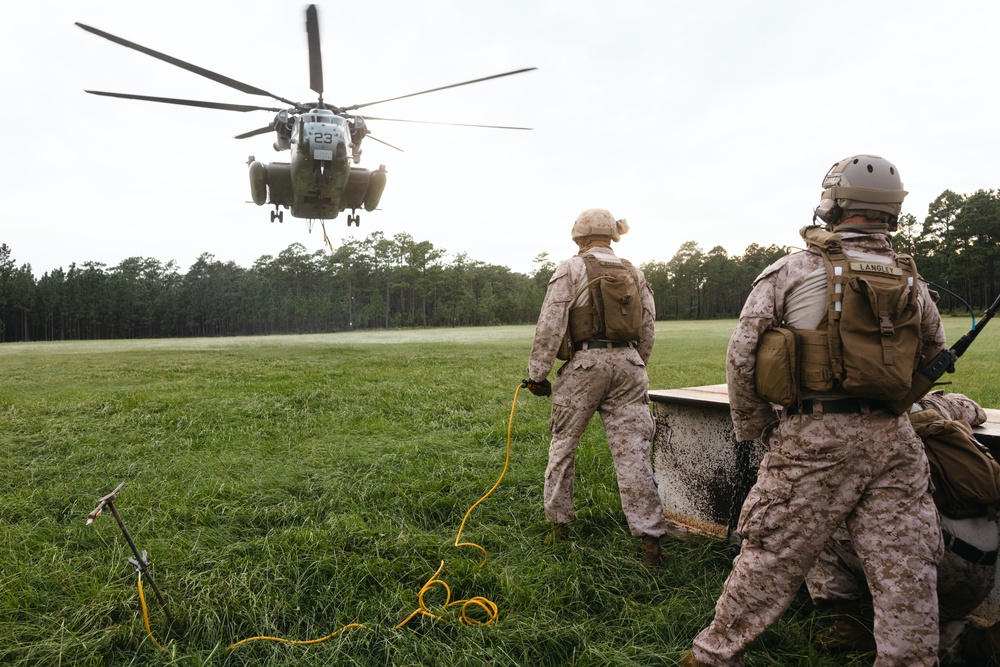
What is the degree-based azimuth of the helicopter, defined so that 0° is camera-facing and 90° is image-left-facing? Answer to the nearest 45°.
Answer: approximately 0°

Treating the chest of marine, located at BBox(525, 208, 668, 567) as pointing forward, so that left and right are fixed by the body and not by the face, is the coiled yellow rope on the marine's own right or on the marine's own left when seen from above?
on the marine's own left

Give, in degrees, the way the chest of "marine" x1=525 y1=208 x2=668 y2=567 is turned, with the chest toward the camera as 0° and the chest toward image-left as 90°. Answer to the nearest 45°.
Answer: approximately 135°

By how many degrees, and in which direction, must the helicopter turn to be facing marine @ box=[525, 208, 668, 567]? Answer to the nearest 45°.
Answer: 0° — it already faces them

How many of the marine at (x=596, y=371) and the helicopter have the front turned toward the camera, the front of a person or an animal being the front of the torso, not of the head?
1

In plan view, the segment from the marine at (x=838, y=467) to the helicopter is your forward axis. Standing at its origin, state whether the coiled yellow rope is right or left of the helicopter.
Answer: left

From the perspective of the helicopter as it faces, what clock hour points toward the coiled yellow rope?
The coiled yellow rope is roughly at 12 o'clock from the helicopter.

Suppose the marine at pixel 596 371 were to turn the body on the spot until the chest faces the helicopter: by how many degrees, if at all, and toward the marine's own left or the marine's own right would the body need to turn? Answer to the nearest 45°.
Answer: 0° — they already face it

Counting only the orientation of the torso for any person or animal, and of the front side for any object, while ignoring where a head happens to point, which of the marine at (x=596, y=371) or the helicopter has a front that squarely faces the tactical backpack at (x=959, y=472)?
the helicopter

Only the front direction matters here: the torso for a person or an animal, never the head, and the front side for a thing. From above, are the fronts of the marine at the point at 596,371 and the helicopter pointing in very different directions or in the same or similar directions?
very different directions
